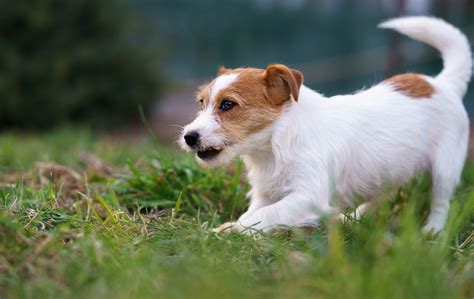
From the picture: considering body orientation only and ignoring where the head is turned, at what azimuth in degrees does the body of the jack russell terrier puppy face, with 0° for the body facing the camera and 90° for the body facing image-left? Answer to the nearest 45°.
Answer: approximately 90°
